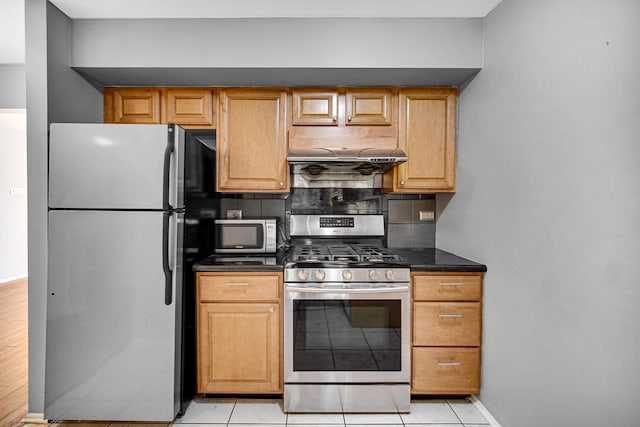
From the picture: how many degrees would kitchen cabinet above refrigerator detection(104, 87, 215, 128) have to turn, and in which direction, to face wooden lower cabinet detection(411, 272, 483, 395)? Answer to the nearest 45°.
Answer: approximately 45° to its left

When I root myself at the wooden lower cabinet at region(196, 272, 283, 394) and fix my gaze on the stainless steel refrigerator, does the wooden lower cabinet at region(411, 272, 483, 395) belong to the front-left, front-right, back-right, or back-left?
back-left

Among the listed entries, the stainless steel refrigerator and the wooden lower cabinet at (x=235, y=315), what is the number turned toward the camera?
2

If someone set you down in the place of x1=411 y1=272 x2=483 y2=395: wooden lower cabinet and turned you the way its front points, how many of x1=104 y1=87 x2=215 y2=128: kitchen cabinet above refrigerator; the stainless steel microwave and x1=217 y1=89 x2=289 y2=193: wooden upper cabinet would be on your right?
3

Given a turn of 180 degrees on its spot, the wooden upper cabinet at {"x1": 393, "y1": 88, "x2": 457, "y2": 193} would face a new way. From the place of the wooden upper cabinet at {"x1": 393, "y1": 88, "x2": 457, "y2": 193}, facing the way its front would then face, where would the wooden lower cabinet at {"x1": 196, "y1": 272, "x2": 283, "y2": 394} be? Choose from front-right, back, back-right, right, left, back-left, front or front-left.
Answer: back-left

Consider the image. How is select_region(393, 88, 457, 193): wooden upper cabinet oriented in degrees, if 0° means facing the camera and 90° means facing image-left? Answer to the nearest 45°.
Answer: approximately 0°

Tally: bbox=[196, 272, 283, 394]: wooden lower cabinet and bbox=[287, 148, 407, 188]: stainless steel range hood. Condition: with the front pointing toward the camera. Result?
2

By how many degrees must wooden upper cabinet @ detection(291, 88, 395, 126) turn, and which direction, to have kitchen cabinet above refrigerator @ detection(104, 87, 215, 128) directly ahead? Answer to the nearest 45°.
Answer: approximately 90° to its right

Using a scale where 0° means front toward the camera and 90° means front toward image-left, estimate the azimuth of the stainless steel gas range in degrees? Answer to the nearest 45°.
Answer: approximately 0°
